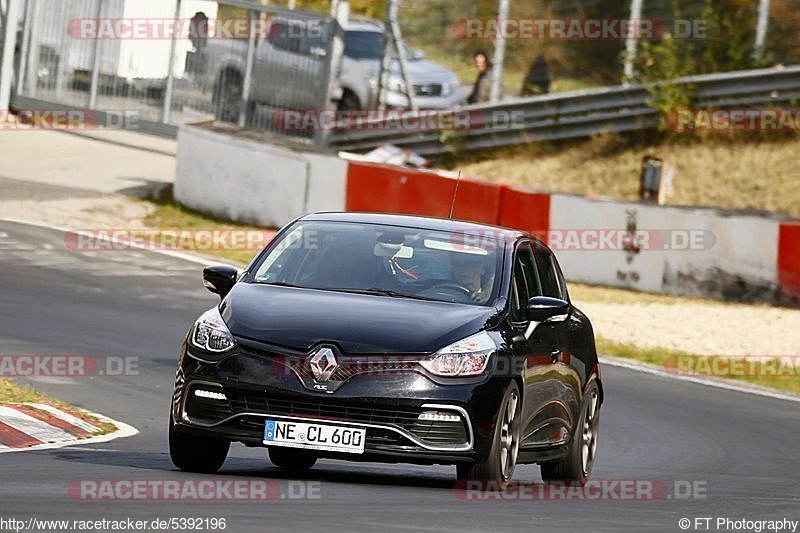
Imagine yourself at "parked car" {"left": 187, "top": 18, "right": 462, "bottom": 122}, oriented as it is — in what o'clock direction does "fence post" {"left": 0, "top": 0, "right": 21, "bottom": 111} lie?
The fence post is roughly at 5 o'clock from the parked car.

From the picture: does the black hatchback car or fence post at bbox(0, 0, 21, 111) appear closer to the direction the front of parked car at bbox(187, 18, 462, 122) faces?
the black hatchback car

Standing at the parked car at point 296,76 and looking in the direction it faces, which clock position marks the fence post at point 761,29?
The fence post is roughly at 11 o'clock from the parked car.

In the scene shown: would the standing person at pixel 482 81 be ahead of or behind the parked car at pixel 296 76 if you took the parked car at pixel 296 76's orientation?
ahead

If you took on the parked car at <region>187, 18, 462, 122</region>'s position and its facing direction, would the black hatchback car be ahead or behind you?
ahead

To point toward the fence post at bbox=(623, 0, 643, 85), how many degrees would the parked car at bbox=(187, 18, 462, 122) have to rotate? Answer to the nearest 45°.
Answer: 0° — it already faces it

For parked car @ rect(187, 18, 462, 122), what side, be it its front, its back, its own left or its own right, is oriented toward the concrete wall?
front

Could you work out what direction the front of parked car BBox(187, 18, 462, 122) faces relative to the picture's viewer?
facing the viewer and to the right of the viewer

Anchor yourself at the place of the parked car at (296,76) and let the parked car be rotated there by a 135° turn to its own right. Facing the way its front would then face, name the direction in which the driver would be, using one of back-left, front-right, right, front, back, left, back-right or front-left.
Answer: left

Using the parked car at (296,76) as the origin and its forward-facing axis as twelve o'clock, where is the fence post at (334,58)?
The fence post is roughly at 12 o'clock from the parked car.
